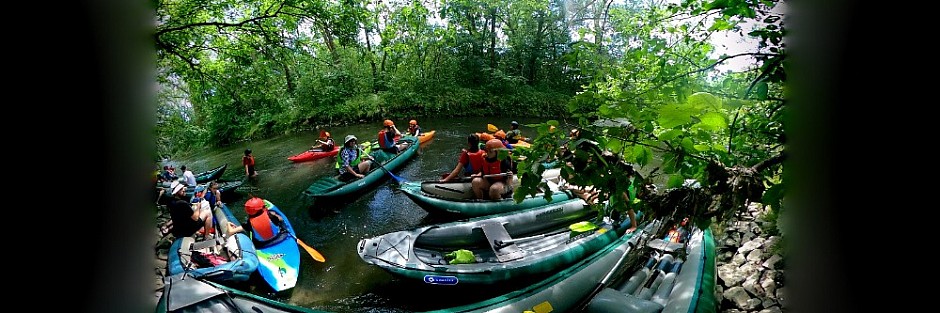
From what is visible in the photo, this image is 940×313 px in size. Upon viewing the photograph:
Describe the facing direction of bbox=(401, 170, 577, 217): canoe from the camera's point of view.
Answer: facing to the left of the viewer

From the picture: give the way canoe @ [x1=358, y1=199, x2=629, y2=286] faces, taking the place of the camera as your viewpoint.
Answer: facing to the left of the viewer

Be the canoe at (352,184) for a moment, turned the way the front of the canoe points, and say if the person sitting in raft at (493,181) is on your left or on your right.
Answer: on your left

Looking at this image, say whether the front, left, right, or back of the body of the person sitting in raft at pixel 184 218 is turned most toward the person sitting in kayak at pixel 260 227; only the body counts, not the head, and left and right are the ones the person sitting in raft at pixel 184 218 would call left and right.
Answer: front

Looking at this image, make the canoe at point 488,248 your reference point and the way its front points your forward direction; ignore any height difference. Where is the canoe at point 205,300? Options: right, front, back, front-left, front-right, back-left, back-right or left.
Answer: front-left

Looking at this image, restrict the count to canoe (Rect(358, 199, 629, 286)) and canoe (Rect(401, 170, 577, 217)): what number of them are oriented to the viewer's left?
2

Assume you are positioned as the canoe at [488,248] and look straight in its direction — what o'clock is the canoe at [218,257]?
the canoe at [218,257] is roughly at 12 o'clock from the canoe at [488,248].

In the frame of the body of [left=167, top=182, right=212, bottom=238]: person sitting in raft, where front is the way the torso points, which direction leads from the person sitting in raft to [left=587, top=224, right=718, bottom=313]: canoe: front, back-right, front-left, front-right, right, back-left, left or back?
front-right

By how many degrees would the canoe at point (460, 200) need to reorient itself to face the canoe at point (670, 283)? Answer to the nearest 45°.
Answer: approximately 135° to its left

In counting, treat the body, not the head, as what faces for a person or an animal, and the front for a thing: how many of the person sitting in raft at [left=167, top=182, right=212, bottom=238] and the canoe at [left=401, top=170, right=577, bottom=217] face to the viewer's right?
1

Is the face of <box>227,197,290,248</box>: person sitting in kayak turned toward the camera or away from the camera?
away from the camera

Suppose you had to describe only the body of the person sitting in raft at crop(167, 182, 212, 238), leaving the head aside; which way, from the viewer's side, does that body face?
to the viewer's right

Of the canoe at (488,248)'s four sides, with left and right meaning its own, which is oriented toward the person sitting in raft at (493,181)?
right
